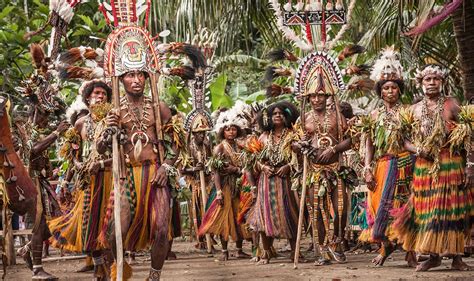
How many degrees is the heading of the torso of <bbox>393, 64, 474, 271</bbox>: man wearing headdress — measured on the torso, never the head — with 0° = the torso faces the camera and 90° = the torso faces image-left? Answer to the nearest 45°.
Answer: approximately 0°

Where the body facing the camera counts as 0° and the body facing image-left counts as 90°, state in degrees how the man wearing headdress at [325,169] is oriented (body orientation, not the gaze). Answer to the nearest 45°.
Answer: approximately 0°
